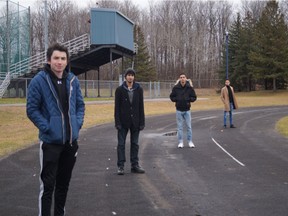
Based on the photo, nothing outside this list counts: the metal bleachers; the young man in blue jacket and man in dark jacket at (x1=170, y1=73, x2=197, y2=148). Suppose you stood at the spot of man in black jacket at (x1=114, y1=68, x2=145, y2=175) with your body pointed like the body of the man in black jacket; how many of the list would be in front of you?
1

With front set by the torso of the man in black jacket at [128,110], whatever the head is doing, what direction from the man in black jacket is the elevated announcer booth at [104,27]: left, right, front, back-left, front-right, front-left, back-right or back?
back

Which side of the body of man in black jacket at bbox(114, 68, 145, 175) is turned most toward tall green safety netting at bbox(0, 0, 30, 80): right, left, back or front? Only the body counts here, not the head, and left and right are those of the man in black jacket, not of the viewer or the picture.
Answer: back

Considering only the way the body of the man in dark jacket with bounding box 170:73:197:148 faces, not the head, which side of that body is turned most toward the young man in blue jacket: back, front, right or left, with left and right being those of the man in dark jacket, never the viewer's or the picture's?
front

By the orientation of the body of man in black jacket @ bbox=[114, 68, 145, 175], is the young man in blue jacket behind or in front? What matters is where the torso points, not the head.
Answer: in front

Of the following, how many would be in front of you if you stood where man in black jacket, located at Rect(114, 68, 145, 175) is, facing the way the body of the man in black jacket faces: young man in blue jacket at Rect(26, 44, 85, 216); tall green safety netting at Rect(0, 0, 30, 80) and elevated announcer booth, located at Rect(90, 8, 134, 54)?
1

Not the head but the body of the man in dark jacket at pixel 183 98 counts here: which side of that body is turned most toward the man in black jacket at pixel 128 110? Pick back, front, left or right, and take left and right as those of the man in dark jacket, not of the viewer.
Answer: front

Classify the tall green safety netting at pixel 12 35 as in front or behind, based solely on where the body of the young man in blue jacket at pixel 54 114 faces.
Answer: behind

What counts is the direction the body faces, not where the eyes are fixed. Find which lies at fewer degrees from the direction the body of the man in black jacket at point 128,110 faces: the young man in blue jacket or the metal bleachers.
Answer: the young man in blue jacket

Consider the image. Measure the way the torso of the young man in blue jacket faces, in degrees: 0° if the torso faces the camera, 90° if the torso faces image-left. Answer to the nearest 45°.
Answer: approximately 315°

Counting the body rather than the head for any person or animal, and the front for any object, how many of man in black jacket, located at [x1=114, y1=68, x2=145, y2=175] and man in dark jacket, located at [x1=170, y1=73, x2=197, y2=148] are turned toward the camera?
2

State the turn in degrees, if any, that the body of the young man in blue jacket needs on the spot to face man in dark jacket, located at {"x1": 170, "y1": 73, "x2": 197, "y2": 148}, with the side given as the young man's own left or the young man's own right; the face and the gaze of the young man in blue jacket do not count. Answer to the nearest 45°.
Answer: approximately 90° to the young man's own left

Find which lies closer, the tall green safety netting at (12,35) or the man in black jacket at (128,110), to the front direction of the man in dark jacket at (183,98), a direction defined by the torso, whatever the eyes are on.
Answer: the man in black jacket

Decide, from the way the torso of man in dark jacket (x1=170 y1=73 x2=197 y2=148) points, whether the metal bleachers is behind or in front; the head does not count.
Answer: behind

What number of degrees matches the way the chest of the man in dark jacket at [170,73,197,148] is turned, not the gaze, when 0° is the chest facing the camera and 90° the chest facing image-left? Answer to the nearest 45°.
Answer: approximately 0°

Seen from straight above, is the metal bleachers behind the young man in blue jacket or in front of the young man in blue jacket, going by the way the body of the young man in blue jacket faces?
behind
